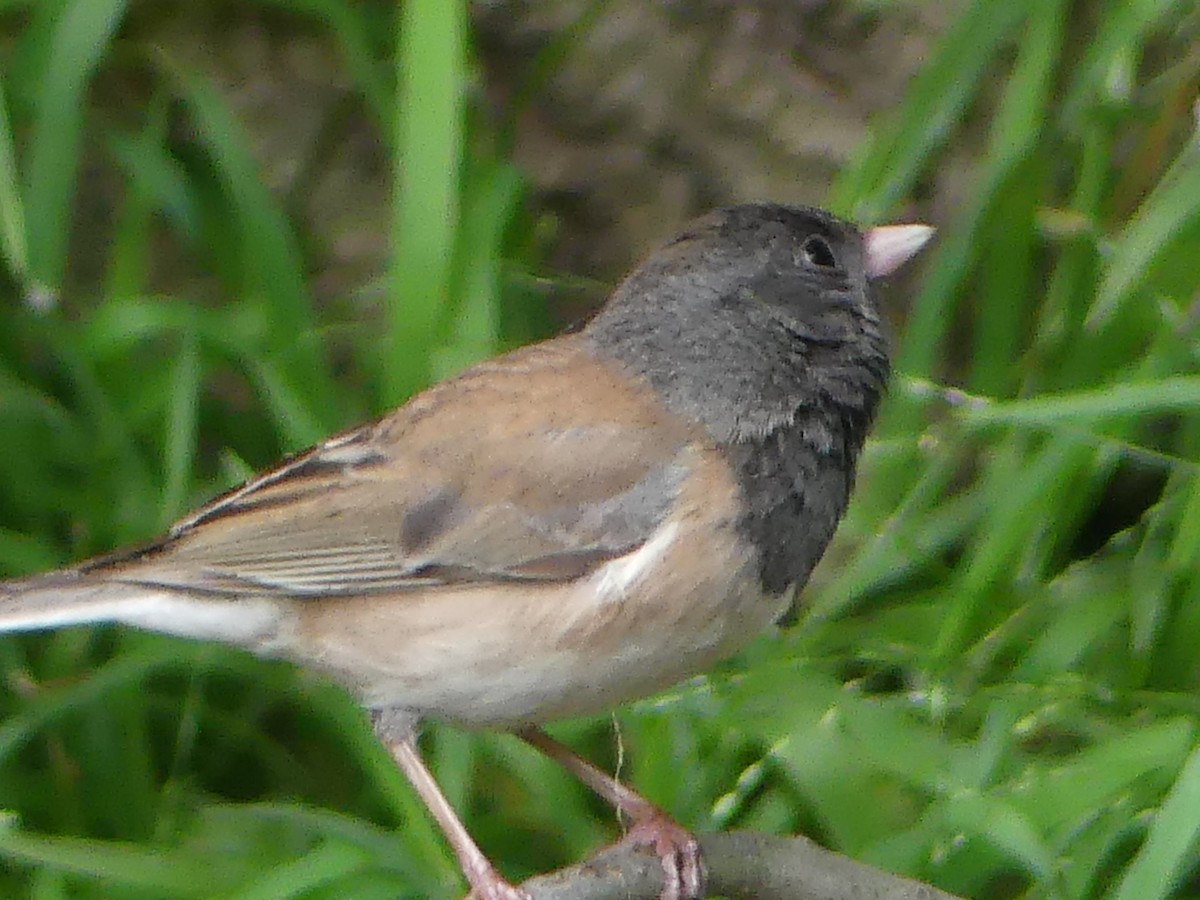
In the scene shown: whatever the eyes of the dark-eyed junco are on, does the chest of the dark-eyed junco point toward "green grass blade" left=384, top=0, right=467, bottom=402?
no

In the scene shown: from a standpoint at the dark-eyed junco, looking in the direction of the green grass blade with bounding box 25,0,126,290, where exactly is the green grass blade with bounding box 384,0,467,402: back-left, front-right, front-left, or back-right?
front-right

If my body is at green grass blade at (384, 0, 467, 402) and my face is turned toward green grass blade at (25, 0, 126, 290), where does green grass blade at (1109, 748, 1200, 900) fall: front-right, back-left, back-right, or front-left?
back-left

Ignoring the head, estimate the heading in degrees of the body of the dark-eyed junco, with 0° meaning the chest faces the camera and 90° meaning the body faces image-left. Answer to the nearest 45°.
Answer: approximately 270°

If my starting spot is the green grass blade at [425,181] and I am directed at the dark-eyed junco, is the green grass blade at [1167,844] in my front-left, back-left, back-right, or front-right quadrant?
front-left

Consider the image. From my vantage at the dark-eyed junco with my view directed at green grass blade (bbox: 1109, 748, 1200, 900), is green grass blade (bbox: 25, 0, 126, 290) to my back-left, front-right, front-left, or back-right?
back-left

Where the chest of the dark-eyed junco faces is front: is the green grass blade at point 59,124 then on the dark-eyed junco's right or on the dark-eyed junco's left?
on the dark-eyed junco's left

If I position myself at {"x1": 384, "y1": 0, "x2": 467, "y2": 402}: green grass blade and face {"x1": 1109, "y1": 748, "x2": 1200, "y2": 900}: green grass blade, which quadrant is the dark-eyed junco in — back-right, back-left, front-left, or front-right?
front-right

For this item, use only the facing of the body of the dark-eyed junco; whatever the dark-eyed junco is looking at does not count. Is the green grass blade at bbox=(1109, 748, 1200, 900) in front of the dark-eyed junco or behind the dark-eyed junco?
in front
